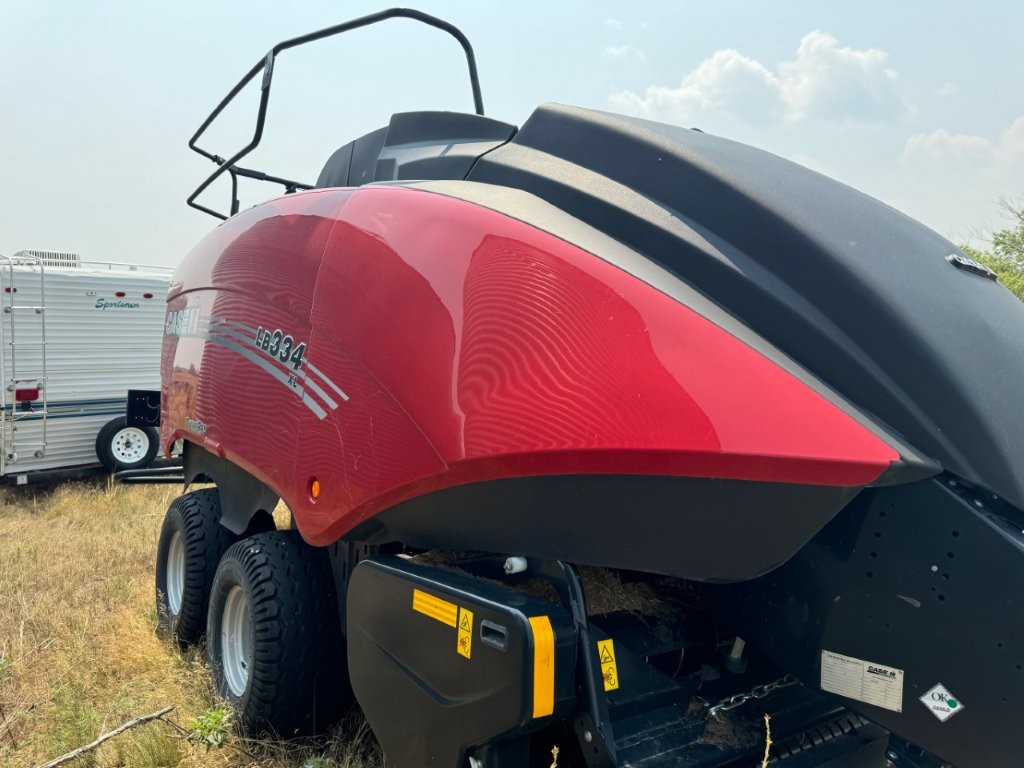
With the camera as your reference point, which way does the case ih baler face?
facing the viewer and to the right of the viewer

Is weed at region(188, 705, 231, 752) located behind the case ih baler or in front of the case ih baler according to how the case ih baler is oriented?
behind
